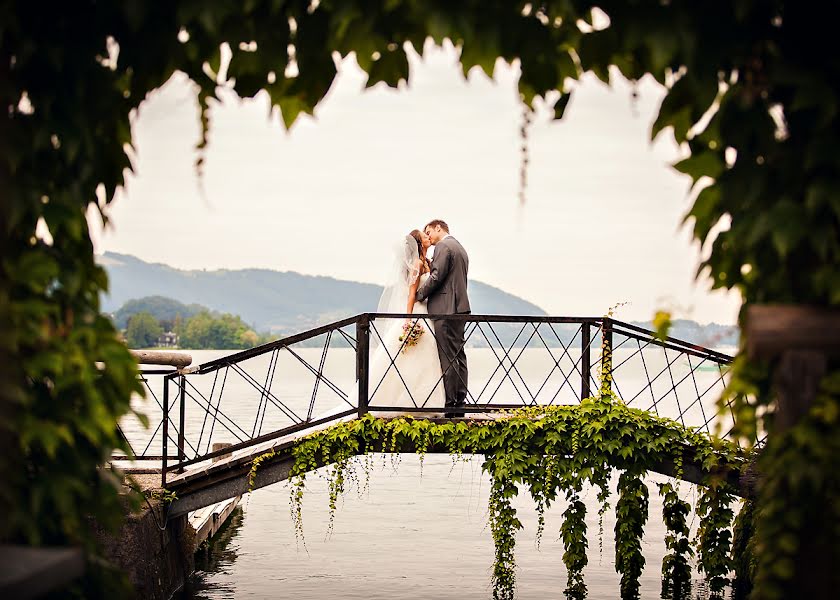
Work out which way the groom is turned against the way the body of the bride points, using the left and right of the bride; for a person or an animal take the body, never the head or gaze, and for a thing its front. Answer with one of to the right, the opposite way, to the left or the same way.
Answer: the opposite way

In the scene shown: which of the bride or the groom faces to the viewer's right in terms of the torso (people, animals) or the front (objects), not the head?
the bride

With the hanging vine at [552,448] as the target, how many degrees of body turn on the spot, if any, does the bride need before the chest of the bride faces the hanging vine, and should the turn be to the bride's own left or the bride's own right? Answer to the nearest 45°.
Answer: approximately 45° to the bride's own right

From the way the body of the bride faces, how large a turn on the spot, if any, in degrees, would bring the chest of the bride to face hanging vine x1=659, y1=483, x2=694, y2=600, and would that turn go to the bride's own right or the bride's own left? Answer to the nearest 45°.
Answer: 0° — they already face it

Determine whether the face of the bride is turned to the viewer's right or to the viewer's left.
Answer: to the viewer's right

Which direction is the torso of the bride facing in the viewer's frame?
to the viewer's right

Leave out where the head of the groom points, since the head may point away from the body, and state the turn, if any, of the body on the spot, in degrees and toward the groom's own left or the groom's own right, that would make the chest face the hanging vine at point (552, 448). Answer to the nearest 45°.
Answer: approximately 135° to the groom's own left

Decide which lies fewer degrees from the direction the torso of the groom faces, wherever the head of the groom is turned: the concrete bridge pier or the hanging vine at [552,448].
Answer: the concrete bridge pier

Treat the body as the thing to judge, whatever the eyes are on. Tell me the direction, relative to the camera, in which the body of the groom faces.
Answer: to the viewer's left

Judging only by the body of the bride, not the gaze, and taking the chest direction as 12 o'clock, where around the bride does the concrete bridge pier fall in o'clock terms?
The concrete bridge pier is roughly at 5 o'clock from the bride.

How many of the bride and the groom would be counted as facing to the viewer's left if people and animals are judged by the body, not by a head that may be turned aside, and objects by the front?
1
